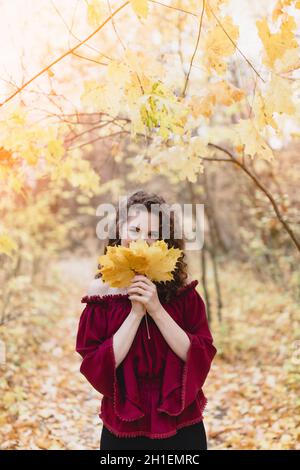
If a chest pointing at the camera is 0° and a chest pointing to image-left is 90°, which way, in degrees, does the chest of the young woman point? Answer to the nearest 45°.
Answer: approximately 0°
